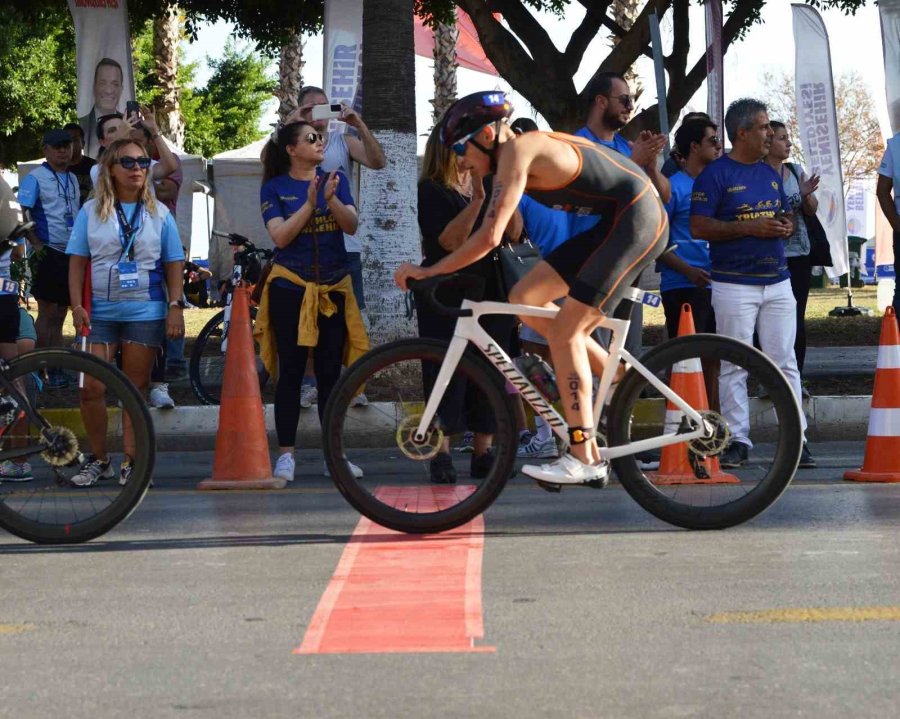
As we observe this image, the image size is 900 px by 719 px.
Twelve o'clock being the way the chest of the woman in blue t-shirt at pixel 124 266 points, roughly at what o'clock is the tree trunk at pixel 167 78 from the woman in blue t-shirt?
The tree trunk is roughly at 6 o'clock from the woman in blue t-shirt.

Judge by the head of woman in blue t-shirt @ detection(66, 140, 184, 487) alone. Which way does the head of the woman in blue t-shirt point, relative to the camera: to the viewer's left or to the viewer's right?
to the viewer's right

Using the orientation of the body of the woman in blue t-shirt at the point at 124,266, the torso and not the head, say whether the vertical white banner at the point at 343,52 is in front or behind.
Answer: behind

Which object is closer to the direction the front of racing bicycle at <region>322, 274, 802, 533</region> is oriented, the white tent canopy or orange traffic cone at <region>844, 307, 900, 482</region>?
the white tent canopy

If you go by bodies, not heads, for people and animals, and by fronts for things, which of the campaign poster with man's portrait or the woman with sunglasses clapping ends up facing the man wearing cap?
the campaign poster with man's portrait

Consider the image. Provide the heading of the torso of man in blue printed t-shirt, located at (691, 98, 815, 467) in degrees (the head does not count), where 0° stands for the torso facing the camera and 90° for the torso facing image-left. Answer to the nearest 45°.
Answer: approximately 315°

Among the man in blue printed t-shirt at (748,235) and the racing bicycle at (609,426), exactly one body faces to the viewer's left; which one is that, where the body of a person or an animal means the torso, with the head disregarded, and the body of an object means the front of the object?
the racing bicycle

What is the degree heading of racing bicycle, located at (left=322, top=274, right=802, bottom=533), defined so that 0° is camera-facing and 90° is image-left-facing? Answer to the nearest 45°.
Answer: approximately 90°

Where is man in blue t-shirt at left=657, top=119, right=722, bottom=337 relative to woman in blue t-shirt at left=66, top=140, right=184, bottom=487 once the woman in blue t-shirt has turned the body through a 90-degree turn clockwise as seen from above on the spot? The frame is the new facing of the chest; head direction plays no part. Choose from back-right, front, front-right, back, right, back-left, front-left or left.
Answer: back

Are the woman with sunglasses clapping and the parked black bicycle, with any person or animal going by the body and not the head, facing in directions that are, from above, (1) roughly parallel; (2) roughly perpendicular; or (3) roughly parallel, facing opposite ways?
roughly perpendicular

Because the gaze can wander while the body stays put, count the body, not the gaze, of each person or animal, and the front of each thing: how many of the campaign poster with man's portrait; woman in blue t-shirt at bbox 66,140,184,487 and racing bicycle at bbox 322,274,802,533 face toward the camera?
2

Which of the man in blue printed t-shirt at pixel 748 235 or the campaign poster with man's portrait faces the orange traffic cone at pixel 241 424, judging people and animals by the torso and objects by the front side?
the campaign poster with man's portrait
